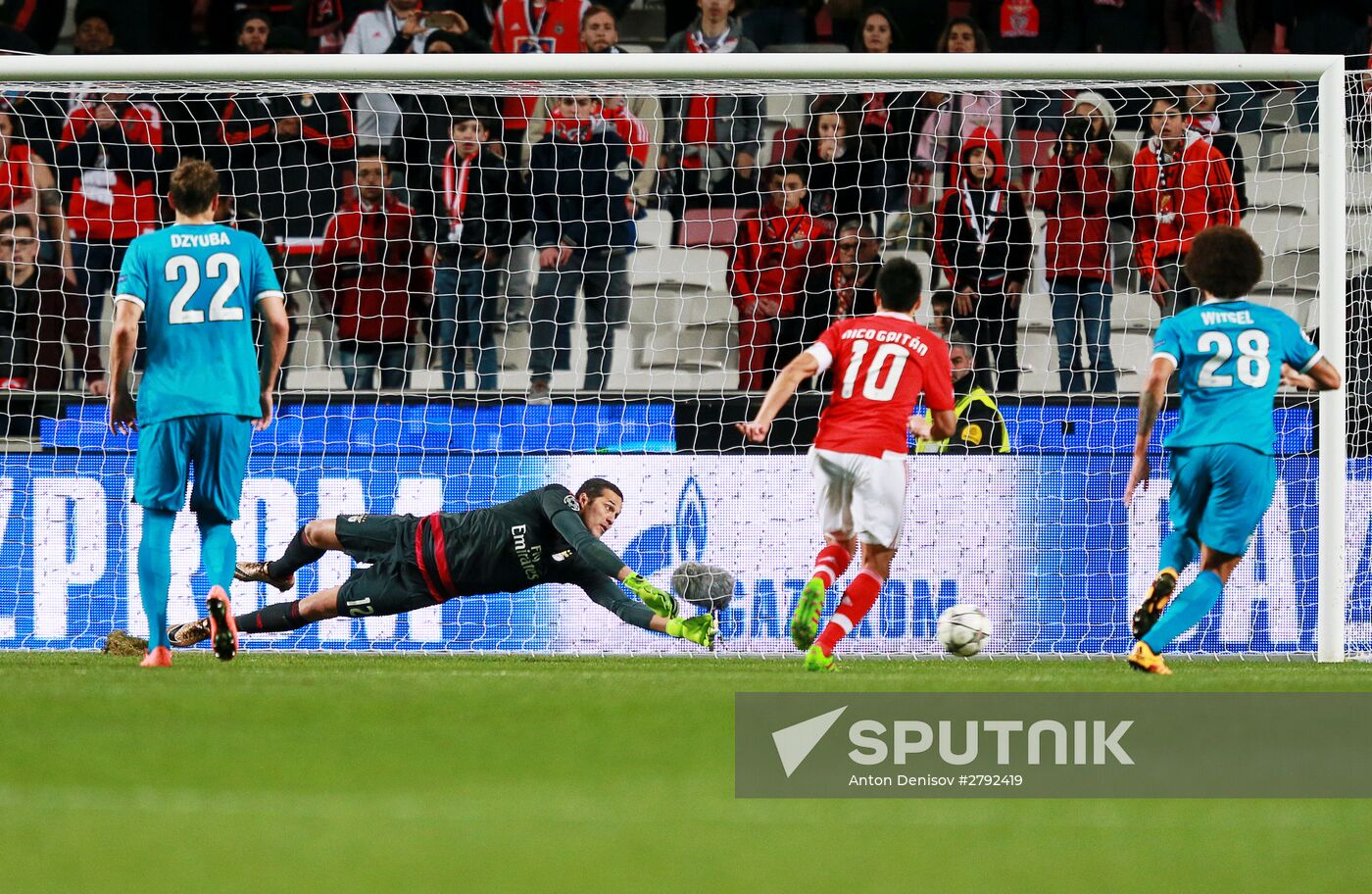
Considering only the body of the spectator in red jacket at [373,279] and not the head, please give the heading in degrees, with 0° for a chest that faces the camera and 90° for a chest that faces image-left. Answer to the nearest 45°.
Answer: approximately 0°

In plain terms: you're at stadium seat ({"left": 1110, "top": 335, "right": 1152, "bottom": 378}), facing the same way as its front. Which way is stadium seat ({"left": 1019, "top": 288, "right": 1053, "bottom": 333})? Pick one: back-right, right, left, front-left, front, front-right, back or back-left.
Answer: right

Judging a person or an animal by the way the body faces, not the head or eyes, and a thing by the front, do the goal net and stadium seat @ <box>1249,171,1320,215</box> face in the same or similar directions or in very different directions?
same or similar directions

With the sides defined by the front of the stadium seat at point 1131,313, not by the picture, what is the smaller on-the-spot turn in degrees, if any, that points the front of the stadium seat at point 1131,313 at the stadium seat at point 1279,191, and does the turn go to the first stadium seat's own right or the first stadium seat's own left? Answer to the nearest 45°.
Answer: approximately 135° to the first stadium seat's own left

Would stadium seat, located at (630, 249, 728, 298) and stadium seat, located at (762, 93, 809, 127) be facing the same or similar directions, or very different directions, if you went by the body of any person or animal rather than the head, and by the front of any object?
same or similar directions

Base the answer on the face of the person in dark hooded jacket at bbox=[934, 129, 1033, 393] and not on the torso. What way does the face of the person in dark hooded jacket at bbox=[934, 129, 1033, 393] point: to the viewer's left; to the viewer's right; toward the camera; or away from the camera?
toward the camera

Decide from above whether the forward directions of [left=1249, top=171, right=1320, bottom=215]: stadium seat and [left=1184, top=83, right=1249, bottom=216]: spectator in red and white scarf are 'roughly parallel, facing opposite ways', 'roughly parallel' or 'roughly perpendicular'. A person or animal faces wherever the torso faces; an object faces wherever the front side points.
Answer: roughly parallel

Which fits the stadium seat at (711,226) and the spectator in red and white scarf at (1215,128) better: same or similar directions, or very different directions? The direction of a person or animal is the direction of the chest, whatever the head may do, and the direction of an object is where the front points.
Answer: same or similar directions

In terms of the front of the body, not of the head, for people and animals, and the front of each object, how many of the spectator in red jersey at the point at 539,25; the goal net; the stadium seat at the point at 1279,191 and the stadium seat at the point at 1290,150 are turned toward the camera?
4

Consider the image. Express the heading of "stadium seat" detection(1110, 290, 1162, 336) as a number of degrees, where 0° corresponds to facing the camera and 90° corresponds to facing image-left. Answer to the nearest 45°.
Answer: approximately 0°

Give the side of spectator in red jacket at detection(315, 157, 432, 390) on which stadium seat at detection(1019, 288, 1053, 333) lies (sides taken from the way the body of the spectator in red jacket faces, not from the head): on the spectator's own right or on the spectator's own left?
on the spectator's own left

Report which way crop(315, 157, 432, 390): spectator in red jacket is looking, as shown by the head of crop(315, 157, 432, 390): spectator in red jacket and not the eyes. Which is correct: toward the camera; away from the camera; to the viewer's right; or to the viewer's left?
toward the camera

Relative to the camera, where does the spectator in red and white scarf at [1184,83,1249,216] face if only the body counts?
toward the camera

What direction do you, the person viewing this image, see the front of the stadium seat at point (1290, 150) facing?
facing the viewer

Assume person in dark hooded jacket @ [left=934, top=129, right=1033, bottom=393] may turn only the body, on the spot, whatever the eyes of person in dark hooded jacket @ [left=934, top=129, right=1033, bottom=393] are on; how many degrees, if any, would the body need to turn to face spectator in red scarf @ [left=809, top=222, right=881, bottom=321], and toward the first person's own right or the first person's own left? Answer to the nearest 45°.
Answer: approximately 90° to the first person's own right

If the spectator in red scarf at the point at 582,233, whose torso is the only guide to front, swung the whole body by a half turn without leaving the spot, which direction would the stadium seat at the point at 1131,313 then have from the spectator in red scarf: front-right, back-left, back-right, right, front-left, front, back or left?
right

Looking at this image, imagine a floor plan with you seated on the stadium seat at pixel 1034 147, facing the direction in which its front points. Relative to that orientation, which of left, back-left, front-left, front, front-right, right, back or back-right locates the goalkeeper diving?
front-right

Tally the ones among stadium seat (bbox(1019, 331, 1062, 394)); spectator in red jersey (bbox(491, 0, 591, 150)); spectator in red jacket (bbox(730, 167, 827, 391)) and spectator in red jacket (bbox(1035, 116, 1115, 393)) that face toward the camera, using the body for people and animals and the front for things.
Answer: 4
